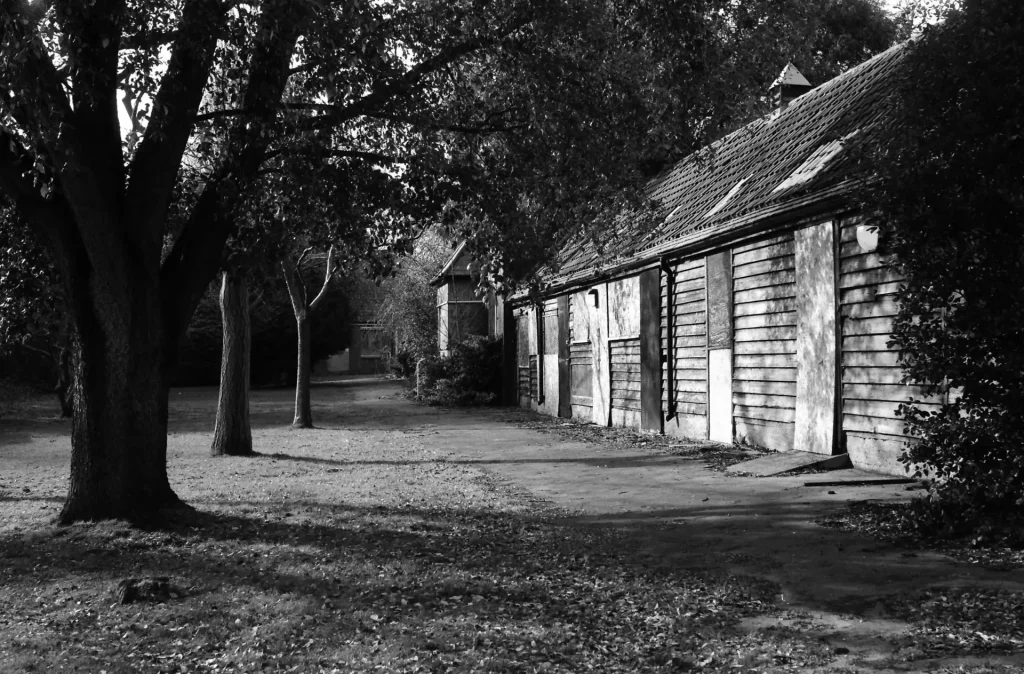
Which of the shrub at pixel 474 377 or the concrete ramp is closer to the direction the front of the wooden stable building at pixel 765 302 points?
the concrete ramp

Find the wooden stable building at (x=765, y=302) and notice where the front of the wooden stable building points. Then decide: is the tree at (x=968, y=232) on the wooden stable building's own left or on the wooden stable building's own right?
on the wooden stable building's own left

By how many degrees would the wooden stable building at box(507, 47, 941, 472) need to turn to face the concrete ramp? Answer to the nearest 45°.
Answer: approximately 45° to its left

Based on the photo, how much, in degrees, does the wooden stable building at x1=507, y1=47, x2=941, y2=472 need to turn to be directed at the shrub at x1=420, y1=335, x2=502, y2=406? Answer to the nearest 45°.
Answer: approximately 90° to its right

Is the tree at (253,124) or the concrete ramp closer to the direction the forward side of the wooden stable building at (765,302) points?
the tree

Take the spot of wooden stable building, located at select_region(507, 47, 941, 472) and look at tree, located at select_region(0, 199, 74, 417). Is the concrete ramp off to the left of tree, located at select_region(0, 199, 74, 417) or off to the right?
left

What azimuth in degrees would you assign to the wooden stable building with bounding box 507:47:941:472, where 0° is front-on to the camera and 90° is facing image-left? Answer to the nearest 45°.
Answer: approximately 45°

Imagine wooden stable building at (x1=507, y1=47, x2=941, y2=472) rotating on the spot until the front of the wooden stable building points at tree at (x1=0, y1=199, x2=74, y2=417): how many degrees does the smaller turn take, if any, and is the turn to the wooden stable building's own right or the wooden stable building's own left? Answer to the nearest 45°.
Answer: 0° — it already faces it

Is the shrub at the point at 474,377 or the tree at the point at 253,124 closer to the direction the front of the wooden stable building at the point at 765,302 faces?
the tree

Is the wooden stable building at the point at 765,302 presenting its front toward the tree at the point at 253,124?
yes
